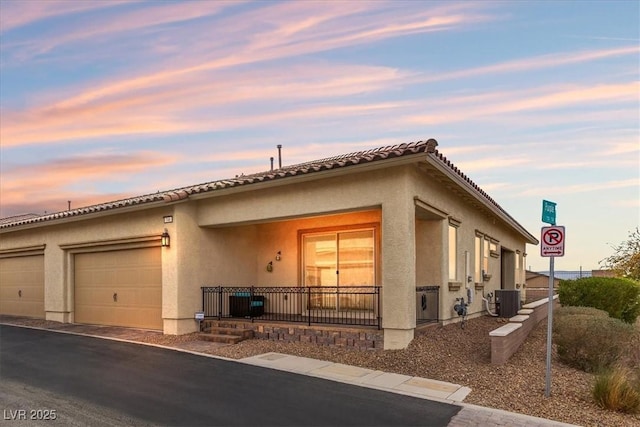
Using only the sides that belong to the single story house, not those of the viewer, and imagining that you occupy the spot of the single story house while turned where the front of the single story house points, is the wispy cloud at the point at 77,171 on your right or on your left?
on your right

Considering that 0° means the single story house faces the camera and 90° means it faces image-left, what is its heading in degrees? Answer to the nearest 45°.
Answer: approximately 45°

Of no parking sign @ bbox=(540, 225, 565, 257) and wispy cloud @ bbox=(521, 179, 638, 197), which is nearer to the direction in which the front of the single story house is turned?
the no parking sign

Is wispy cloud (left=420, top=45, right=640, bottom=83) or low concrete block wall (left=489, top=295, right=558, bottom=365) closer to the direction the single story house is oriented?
the low concrete block wall

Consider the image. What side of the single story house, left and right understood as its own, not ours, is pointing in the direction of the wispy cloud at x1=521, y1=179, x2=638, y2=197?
back

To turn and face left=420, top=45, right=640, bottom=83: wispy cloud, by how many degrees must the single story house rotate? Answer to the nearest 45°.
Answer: approximately 135° to its left
